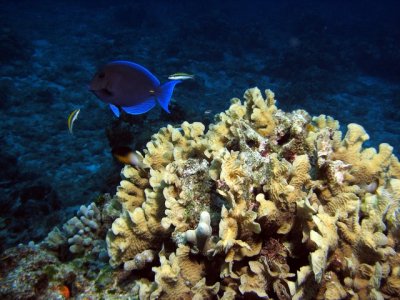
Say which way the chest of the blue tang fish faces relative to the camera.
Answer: to the viewer's left

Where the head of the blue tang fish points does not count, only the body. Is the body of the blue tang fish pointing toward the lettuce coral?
no
